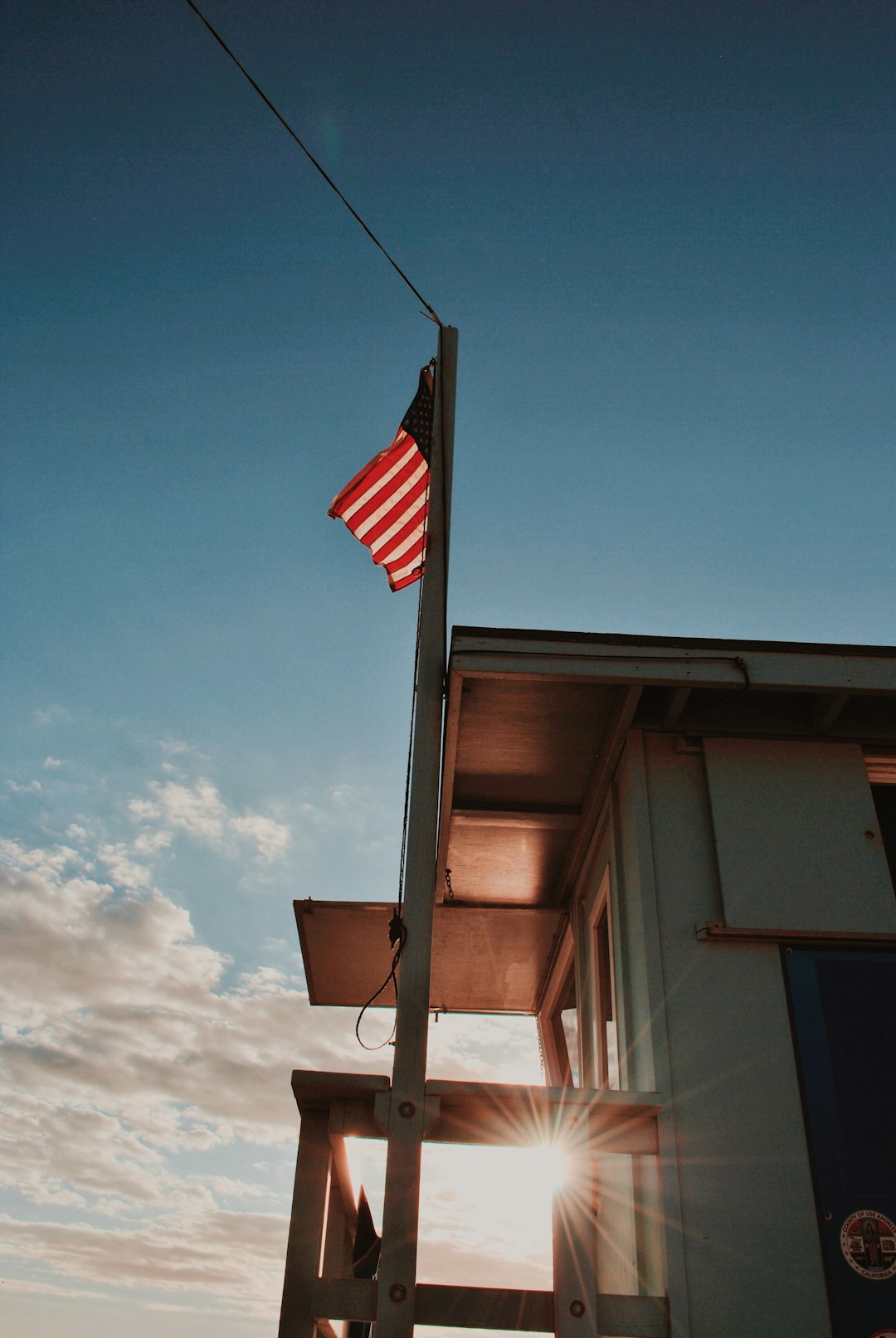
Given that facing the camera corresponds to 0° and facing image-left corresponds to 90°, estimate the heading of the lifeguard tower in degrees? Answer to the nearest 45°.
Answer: approximately 90°
